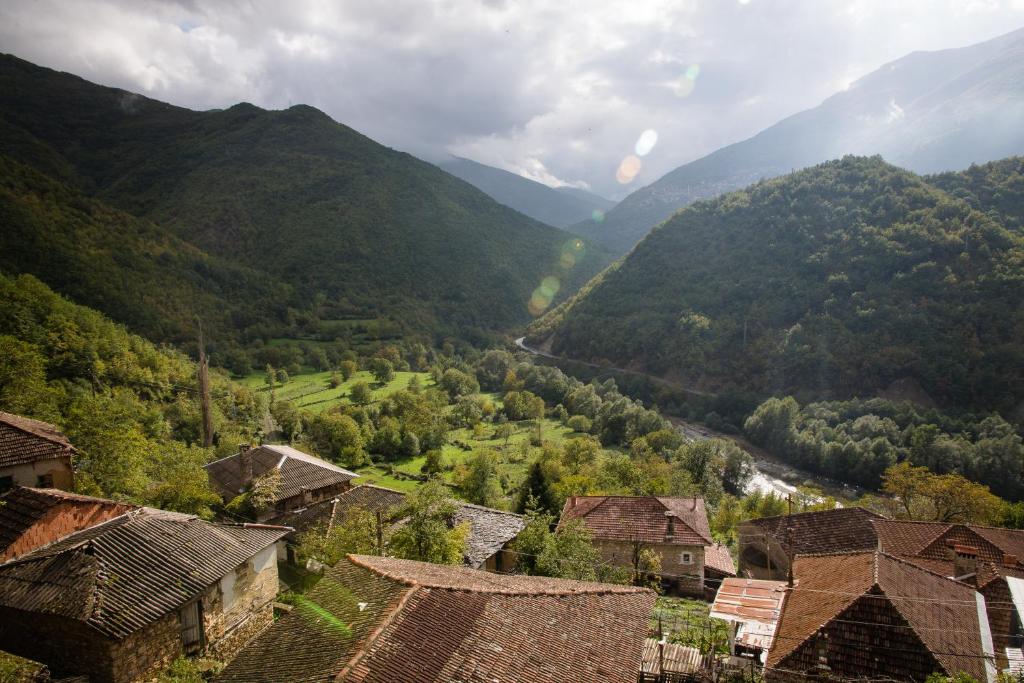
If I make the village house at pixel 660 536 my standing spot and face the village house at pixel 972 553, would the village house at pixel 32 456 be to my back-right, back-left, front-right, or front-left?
back-right

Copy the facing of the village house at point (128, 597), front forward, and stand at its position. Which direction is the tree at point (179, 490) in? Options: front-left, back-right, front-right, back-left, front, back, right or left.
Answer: back-left

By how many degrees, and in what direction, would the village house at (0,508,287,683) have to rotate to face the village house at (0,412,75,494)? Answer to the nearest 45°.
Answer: approximately 135° to its left

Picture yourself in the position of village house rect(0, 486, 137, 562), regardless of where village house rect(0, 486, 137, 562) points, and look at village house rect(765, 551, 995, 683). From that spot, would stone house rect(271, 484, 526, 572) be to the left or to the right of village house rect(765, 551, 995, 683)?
left

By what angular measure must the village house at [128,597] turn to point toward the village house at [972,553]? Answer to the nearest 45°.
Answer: approximately 45° to its left

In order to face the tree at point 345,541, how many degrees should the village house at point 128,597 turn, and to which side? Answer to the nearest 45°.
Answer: approximately 90° to its left

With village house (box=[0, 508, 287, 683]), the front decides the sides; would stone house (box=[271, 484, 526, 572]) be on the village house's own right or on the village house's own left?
on the village house's own left

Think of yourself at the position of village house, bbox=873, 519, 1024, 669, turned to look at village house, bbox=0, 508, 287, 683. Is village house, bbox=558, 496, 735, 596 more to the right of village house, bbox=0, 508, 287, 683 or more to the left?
right

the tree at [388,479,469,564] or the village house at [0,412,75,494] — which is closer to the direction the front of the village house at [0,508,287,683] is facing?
the tree

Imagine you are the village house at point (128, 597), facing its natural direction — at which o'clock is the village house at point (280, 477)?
the village house at point (280, 477) is roughly at 8 o'clock from the village house at point (128, 597).

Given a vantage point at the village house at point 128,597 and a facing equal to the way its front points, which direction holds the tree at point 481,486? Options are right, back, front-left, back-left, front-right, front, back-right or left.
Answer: left

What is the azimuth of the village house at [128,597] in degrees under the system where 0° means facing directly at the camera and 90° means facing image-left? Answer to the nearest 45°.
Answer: approximately 315°
